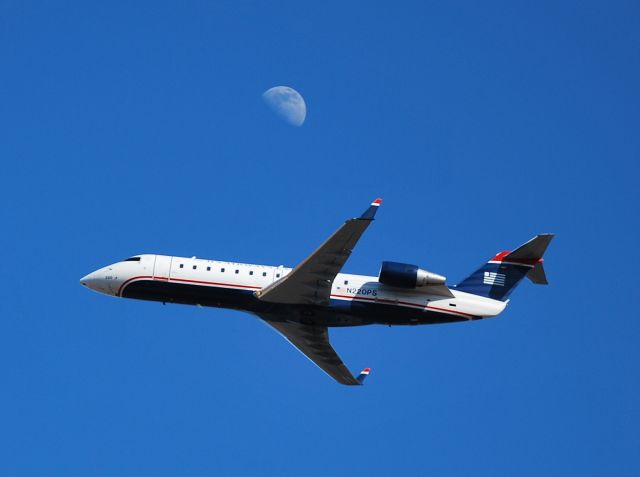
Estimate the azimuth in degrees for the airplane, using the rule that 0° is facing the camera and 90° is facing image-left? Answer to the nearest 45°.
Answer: approximately 90°
